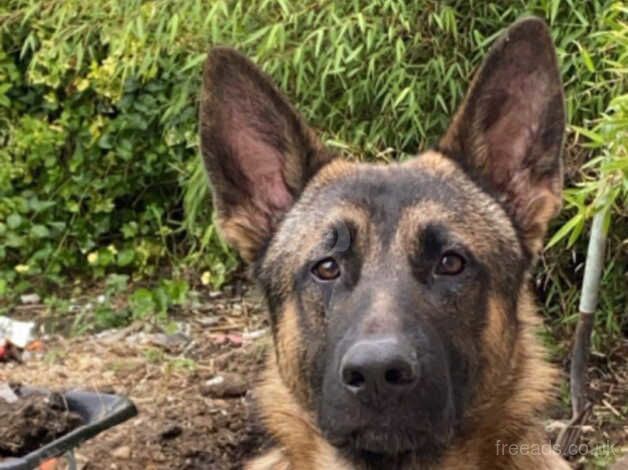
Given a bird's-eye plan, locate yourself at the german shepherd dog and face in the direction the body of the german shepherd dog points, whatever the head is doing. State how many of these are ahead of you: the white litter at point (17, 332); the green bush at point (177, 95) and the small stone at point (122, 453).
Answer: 0

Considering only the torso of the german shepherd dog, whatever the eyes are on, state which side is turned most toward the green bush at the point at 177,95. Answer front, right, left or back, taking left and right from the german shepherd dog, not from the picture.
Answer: back

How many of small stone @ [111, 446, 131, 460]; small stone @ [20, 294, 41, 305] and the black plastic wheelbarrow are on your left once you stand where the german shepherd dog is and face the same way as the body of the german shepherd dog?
0

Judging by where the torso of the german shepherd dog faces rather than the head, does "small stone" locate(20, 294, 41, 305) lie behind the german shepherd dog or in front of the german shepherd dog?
behind

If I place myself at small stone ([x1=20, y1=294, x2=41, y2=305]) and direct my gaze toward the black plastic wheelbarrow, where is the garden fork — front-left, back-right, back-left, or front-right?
front-left

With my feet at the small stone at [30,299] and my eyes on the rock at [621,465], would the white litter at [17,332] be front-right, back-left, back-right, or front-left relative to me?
front-right

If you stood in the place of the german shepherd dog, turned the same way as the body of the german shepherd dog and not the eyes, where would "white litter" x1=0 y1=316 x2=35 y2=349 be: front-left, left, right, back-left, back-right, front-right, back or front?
back-right

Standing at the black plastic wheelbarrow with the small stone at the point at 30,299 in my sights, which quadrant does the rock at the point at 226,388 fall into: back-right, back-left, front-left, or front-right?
front-right

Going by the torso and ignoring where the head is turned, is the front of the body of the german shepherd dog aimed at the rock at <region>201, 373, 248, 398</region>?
no

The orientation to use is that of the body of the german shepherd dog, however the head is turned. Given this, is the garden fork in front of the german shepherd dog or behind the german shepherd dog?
behind

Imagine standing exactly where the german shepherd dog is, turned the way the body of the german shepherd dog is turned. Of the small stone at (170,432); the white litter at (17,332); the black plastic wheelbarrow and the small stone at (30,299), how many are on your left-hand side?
0

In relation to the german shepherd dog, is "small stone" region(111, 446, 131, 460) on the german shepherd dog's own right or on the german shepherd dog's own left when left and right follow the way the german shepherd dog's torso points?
on the german shepherd dog's own right

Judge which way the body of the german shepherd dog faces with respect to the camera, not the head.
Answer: toward the camera

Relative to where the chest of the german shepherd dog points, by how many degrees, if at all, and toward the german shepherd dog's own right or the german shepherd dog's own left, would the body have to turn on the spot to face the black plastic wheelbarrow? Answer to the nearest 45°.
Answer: approximately 90° to the german shepherd dog's own right

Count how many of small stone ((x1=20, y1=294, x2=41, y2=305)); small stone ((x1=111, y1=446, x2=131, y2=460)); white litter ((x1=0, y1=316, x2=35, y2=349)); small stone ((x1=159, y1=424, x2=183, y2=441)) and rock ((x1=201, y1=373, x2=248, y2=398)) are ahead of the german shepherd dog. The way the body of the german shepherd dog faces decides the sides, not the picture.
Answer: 0
